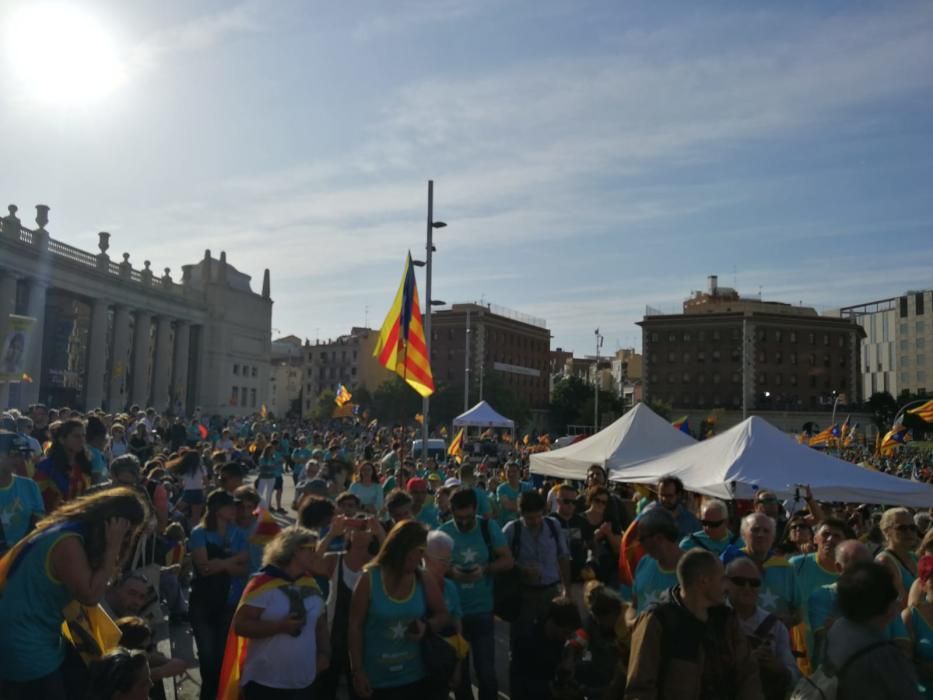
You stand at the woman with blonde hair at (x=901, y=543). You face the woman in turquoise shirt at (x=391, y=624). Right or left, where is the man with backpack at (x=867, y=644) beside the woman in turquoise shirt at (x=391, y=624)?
left

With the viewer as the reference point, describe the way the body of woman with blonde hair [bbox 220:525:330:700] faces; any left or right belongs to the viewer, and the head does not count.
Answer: facing the viewer and to the right of the viewer

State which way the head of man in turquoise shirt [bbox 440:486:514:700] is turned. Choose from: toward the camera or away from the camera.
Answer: toward the camera

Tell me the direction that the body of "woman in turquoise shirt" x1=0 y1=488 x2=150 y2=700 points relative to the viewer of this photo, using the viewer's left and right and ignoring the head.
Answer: facing to the right of the viewer

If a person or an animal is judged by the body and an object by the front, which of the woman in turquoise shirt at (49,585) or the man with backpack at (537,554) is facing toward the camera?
the man with backpack

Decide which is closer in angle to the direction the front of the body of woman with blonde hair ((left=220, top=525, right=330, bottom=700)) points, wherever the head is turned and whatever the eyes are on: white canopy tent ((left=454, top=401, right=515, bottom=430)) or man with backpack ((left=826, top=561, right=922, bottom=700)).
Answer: the man with backpack

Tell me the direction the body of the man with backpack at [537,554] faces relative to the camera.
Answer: toward the camera

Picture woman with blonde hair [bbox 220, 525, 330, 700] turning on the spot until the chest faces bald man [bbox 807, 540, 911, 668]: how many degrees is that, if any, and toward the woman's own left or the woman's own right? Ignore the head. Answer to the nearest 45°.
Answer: approximately 45° to the woman's own left

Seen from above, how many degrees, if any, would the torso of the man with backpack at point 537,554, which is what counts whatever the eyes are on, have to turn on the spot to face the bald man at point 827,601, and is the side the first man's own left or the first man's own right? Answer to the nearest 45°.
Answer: approximately 45° to the first man's own left

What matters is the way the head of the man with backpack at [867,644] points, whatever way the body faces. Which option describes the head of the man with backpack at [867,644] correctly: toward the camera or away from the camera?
away from the camera

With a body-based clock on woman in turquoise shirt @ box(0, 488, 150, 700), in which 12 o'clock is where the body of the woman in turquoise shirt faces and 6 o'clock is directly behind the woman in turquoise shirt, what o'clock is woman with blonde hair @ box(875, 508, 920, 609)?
The woman with blonde hair is roughly at 12 o'clock from the woman in turquoise shirt.

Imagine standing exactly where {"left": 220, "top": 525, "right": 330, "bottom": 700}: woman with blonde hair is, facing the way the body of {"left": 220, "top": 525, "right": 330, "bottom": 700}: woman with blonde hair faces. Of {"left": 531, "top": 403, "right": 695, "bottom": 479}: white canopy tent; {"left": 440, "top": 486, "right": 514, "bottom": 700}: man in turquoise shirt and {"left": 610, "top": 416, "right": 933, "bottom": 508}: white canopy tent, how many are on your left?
3

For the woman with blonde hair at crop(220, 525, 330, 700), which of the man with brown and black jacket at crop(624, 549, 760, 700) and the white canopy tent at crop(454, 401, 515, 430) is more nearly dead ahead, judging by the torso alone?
the man with brown and black jacket

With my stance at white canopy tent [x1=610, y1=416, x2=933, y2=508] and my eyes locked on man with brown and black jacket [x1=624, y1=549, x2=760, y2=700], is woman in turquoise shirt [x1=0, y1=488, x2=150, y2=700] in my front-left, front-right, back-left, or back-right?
front-right

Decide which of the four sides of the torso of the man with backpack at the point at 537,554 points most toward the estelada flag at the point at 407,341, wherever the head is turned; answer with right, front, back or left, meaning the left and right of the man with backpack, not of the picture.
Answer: back

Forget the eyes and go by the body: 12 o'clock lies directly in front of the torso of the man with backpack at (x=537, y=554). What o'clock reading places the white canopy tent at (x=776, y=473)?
The white canopy tent is roughly at 7 o'clock from the man with backpack.
